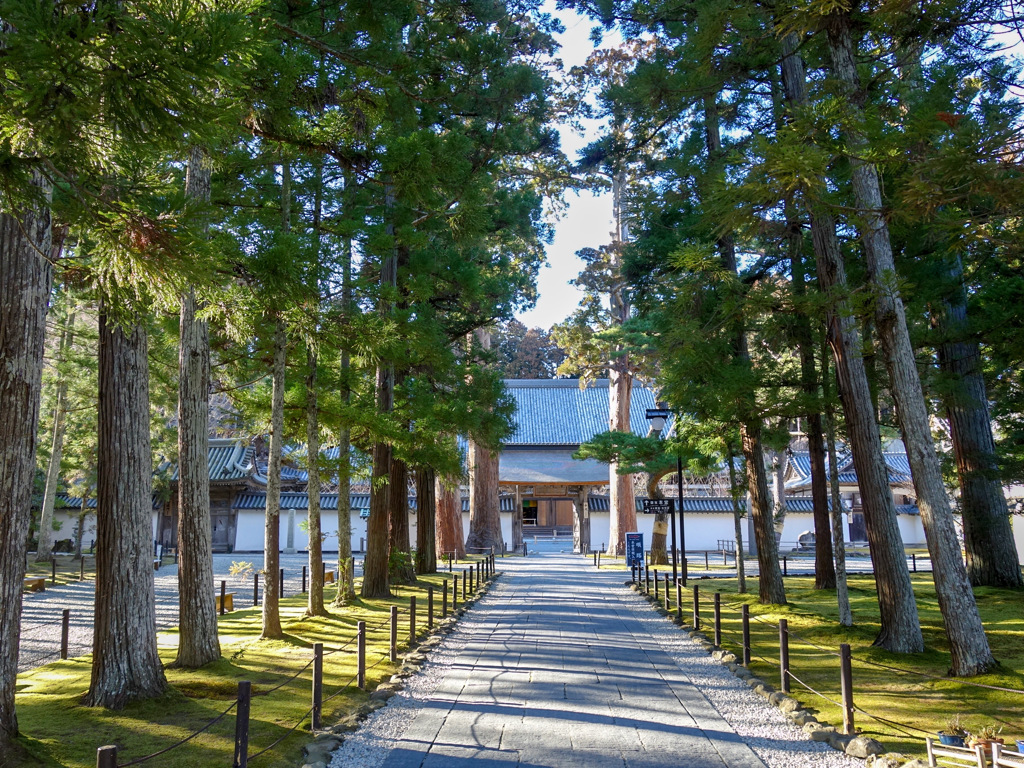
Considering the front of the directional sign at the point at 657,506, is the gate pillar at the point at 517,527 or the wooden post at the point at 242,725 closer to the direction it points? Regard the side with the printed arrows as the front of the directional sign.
the wooden post

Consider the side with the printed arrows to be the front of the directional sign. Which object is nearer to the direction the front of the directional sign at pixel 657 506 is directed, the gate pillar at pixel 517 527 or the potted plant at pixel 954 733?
the potted plant

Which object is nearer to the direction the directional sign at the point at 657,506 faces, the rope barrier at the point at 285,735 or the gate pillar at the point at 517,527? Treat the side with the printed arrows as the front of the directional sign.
the rope barrier

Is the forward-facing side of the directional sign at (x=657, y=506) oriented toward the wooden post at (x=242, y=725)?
yes

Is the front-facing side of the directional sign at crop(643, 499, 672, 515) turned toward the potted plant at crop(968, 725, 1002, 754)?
yes

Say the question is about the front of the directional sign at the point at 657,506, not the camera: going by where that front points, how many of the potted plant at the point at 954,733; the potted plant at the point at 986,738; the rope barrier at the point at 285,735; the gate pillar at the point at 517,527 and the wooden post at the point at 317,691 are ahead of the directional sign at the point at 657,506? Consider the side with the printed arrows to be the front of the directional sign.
4

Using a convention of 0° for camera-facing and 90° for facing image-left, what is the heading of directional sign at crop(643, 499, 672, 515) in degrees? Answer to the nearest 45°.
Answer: approximately 0°

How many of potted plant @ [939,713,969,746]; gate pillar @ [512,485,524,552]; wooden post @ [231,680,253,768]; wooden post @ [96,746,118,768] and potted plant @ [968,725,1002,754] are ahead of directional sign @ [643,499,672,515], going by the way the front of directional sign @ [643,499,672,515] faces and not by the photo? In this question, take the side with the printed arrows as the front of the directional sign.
4

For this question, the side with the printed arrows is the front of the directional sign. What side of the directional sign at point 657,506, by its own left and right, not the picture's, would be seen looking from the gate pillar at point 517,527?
back
